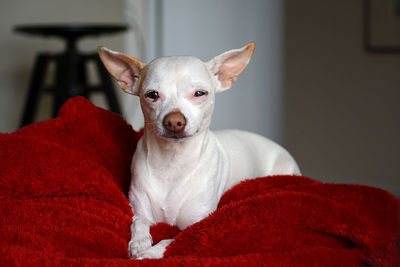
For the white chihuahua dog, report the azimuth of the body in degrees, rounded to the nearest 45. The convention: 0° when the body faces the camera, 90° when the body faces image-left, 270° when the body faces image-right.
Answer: approximately 45°

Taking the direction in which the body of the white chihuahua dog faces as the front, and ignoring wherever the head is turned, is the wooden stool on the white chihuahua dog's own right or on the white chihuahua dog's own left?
on the white chihuahua dog's own right
